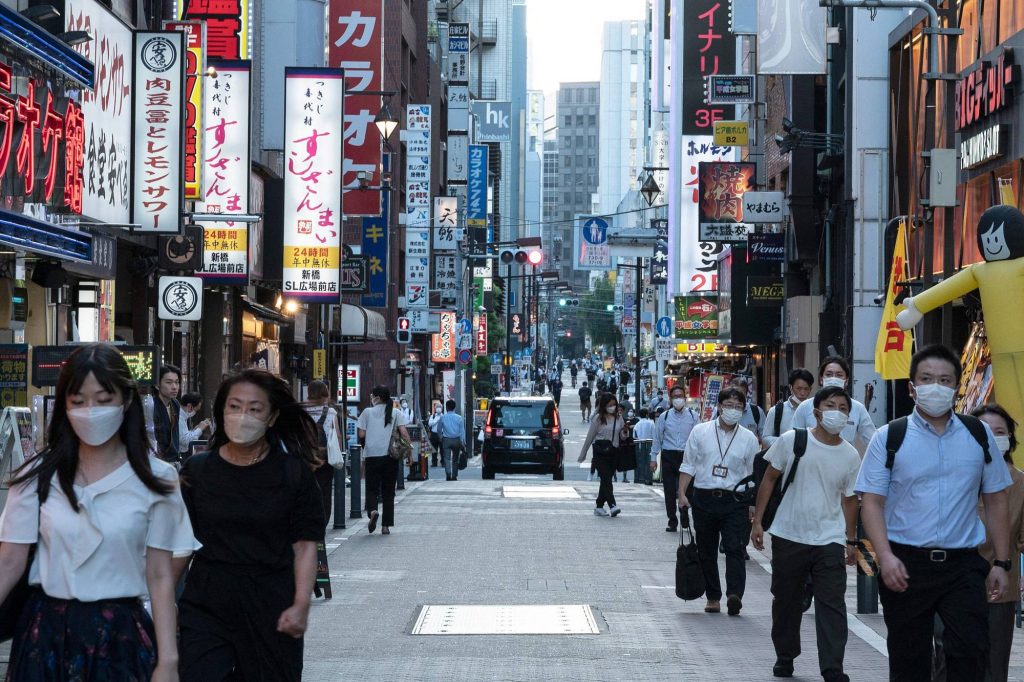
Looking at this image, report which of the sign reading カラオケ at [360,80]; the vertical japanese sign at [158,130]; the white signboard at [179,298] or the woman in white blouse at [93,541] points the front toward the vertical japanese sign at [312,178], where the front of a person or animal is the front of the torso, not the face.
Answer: the sign reading カラオケ

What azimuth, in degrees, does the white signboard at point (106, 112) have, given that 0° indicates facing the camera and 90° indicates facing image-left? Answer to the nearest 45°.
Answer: approximately 315°

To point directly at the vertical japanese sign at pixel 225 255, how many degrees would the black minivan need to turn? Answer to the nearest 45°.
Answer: approximately 135° to its left
